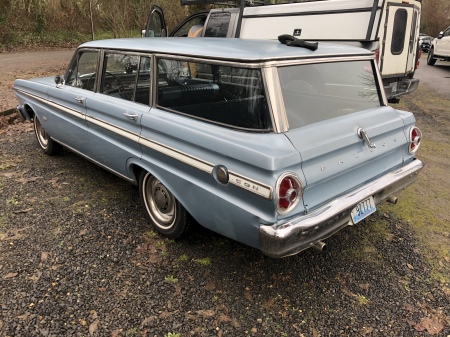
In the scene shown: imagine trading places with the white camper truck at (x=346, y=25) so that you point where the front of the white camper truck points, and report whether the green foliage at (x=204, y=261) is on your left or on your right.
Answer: on your left

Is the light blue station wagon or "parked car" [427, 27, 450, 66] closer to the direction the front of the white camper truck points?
the parked car

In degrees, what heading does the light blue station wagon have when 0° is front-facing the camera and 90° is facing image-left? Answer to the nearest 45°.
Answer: approximately 135°

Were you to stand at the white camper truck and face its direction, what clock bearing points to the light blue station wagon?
The light blue station wagon is roughly at 8 o'clock from the white camper truck.

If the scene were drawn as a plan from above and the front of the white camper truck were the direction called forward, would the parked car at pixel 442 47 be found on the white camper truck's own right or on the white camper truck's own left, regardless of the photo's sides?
on the white camper truck's own right

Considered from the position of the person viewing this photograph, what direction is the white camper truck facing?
facing away from the viewer and to the left of the viewer

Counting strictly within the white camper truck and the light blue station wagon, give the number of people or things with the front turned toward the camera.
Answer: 0
